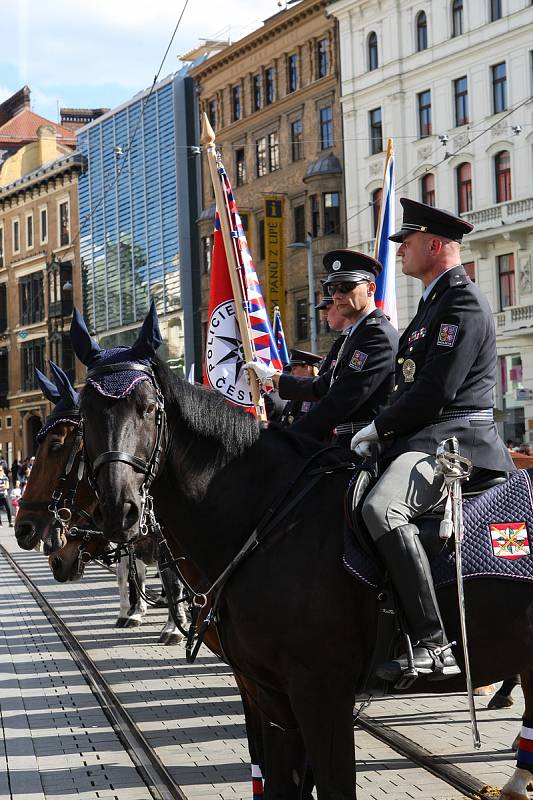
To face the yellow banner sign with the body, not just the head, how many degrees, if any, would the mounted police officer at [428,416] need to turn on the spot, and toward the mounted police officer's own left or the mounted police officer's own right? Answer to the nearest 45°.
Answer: approximately 90° to the mounted police officer's own right

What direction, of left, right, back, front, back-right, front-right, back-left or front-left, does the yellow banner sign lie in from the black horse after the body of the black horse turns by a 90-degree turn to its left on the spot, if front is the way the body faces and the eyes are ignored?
back-left

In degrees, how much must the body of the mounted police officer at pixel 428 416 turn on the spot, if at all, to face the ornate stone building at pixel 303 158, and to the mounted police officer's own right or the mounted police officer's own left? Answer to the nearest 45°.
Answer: approximately 90° to the mounted police officer's own right

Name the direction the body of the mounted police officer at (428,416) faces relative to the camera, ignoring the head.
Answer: to the viewer's left
